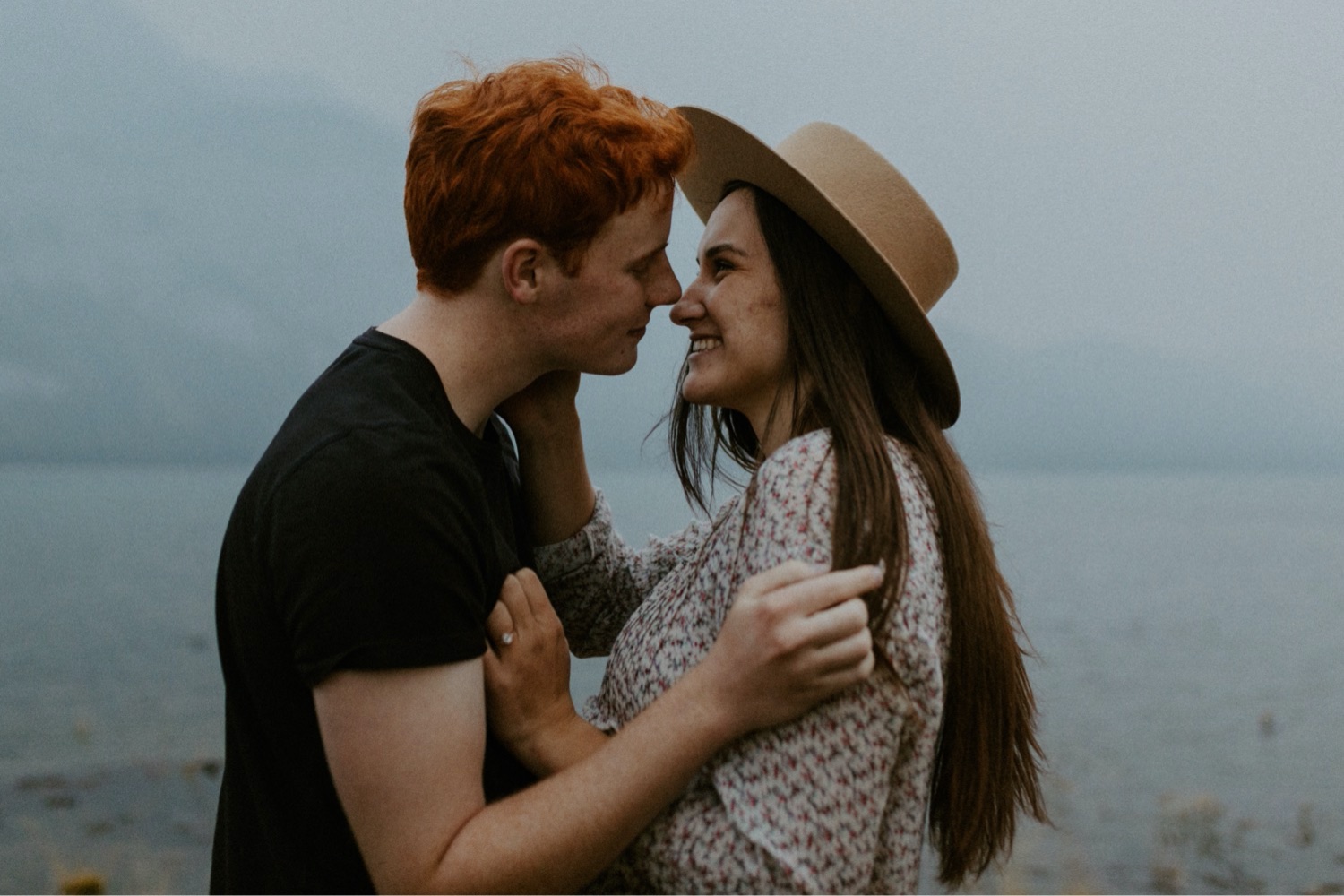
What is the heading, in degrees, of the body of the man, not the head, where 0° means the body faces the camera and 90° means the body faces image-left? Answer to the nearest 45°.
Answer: approximately 270°

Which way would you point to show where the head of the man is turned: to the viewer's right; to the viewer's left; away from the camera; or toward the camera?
to the viewer's right

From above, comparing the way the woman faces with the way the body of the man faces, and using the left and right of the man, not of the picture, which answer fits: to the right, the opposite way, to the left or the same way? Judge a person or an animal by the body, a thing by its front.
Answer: the opposite way

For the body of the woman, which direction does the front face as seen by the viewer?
to the viewer's left
